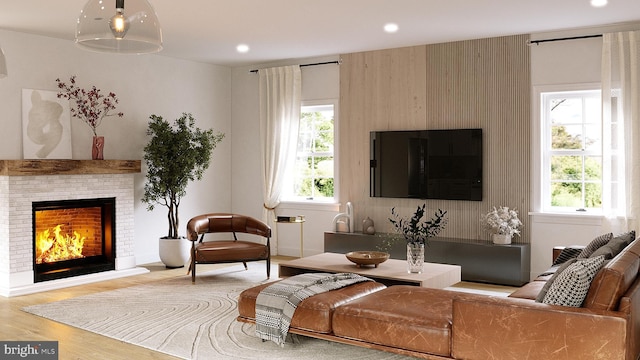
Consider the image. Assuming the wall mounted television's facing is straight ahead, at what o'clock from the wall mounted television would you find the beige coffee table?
The beige coffee table is roughly at 11 o'clock from the wall mounted television.

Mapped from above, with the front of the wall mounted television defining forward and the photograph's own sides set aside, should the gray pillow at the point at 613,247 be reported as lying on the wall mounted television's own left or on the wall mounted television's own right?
on the wall mounted television's own left

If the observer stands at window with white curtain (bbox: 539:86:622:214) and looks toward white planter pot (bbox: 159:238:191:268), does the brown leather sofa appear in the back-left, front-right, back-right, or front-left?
front-left

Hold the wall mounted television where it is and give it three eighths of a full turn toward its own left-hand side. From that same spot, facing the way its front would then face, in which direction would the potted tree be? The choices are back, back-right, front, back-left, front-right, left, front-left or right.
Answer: back

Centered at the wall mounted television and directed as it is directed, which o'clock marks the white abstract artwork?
The white abstract artwork is roughly at 1 o'clock from the wall mounted television.

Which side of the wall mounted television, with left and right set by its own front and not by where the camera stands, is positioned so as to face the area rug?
front

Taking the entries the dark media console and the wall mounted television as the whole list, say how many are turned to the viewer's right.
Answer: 0

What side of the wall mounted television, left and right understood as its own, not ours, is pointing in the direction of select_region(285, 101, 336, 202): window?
right

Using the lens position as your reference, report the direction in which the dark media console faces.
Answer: facing the viewer and to the left of the viewer

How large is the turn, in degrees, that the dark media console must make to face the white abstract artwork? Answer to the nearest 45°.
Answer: approximately 45° to its right

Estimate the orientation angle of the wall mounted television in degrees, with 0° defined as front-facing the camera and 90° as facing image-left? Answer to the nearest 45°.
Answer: approximately 45°
